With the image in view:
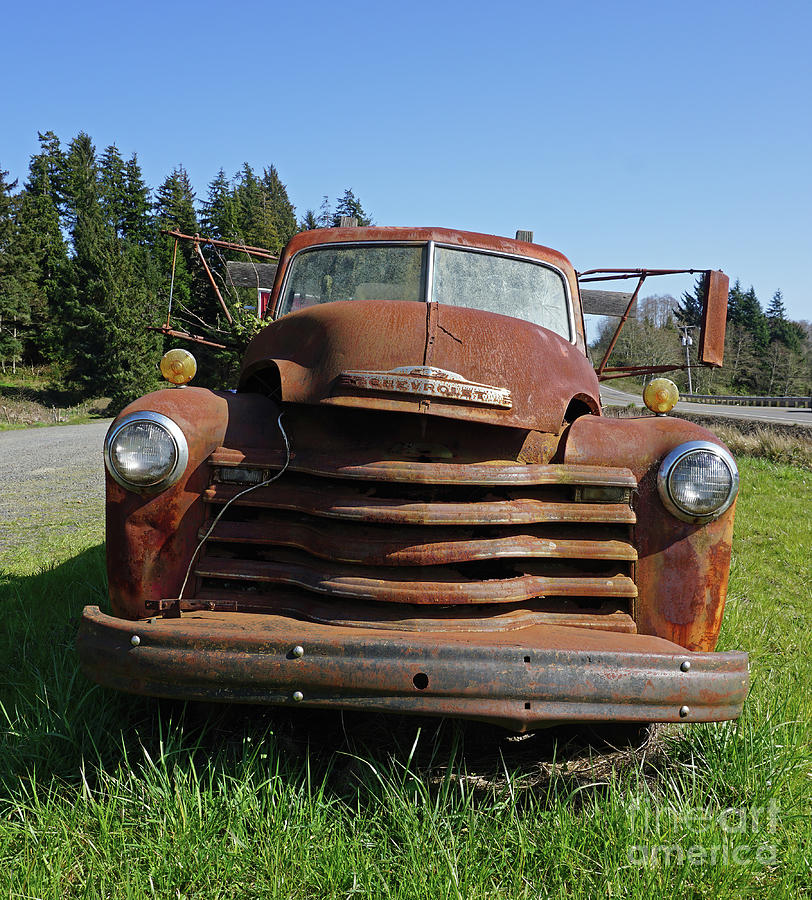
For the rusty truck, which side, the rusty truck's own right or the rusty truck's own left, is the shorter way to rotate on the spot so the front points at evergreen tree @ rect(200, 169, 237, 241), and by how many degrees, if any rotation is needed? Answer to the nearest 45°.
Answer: approximately 180°

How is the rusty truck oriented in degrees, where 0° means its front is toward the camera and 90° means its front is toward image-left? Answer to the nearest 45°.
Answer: approximately 0°

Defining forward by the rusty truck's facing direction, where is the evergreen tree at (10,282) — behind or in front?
behind

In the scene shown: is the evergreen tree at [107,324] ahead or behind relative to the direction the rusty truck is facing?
behind
